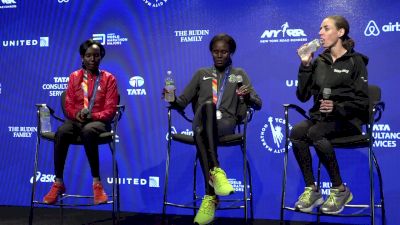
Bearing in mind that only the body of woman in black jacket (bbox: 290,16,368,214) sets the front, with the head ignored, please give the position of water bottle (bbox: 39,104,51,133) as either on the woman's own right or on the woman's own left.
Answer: on the woman's own right

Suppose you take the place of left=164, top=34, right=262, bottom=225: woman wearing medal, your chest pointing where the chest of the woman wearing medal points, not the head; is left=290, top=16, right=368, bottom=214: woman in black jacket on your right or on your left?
on your left

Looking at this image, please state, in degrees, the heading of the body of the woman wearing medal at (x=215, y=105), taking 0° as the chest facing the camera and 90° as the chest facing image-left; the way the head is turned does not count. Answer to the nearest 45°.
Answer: approximately 0°

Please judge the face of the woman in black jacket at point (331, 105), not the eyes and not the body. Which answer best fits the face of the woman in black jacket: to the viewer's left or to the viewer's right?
to the viewer's left

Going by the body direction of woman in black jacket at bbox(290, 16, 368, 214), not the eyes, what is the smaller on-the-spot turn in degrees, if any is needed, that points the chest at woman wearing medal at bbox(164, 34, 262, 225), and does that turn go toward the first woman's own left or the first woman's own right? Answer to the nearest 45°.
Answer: approximately 45° to the first woman's own right

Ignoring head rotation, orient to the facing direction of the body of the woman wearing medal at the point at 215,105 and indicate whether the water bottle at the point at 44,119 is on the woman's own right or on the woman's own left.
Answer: on the woman's own right

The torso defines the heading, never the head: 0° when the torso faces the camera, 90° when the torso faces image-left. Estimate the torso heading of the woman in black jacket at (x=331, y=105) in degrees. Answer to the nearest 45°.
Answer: approximately 45°
